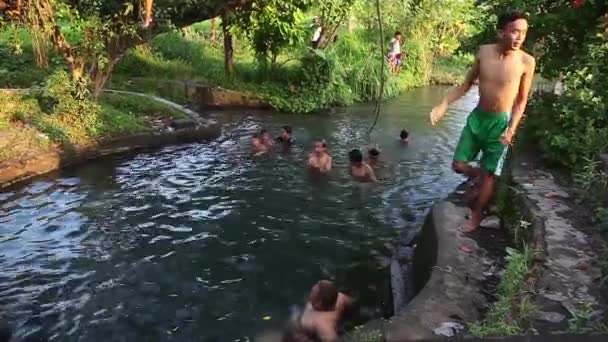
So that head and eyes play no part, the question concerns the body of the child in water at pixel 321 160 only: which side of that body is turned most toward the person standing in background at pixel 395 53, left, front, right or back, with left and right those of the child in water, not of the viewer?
back

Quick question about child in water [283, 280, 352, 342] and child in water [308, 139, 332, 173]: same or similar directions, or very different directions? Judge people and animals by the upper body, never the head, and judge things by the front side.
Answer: very different directions

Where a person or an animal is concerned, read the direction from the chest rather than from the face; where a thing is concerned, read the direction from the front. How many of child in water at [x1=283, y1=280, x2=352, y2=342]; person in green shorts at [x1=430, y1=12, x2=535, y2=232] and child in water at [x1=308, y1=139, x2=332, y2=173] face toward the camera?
2

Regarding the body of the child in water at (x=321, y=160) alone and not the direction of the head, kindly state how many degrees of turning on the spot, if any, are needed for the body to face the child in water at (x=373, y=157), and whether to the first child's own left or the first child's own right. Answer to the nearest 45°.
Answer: approximately 135° to the first child's own left

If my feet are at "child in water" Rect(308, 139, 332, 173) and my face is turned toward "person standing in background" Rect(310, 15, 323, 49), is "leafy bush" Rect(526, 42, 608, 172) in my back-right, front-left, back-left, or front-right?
back-right

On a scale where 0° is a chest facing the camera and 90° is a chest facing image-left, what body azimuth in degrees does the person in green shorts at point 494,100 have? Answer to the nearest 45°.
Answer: approximately 0°

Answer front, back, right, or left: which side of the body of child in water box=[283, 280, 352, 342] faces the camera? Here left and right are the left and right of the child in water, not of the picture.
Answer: back

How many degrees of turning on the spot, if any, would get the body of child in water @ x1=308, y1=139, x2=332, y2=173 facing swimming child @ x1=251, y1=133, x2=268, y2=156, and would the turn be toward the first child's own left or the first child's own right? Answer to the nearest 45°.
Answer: approximately 135° to the first child's own right

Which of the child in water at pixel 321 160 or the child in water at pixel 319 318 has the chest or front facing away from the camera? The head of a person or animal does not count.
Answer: the child in water at pixel 319 318

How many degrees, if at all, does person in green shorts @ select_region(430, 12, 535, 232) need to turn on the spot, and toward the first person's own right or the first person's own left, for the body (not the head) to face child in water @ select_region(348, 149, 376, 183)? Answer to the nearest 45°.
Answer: approximately 135° to the first person's own right

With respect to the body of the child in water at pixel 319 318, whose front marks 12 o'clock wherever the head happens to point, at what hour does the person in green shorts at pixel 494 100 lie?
The person in green shorts is roughly at 2 o'clock from the child in water.
